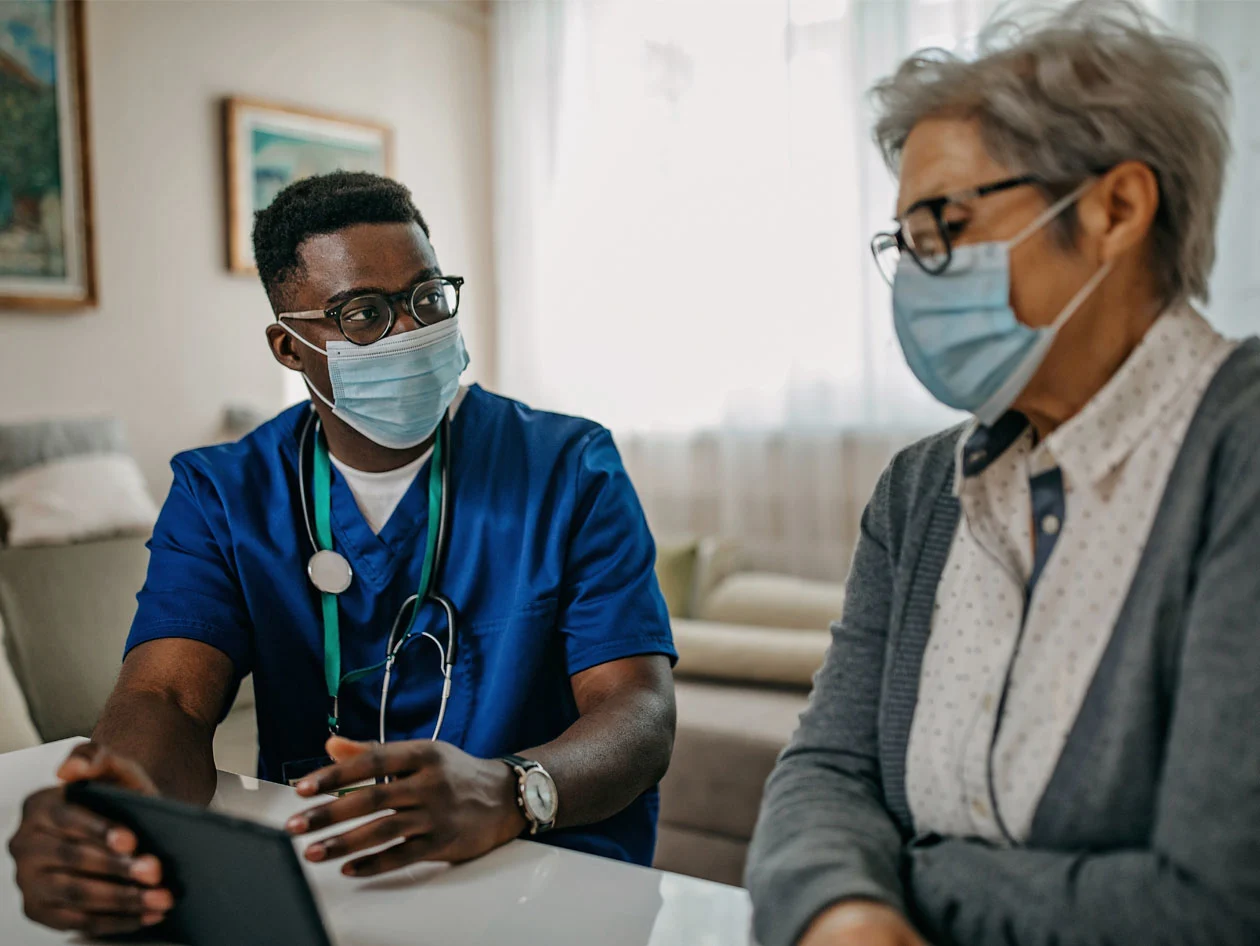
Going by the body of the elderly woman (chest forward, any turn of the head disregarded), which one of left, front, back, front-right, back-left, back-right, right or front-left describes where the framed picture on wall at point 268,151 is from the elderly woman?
right

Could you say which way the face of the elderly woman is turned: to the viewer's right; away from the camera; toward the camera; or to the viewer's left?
to the viewer's left

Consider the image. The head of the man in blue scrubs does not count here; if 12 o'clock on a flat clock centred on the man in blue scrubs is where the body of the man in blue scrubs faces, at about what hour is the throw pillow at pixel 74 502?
The throw pillow is roughly at 5 o'clock from the man in blue scrubs.

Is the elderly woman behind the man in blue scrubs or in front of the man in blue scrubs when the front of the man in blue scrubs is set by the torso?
in front

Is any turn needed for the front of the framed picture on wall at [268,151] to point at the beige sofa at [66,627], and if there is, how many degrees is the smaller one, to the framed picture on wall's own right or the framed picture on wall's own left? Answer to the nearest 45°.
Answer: approximately 45° to the framed picture on wall's own right

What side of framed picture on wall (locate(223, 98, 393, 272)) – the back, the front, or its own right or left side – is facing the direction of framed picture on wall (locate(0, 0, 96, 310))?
right

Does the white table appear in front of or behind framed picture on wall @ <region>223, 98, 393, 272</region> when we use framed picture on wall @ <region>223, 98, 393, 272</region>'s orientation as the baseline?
in front

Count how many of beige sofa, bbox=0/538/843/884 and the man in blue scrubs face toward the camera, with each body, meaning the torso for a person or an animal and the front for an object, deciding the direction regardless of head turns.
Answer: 2

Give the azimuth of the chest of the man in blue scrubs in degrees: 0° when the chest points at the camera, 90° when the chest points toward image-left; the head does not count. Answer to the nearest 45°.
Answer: approximately 0°

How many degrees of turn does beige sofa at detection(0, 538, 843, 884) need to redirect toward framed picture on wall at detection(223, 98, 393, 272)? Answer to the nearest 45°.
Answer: approximately 135° to its right
